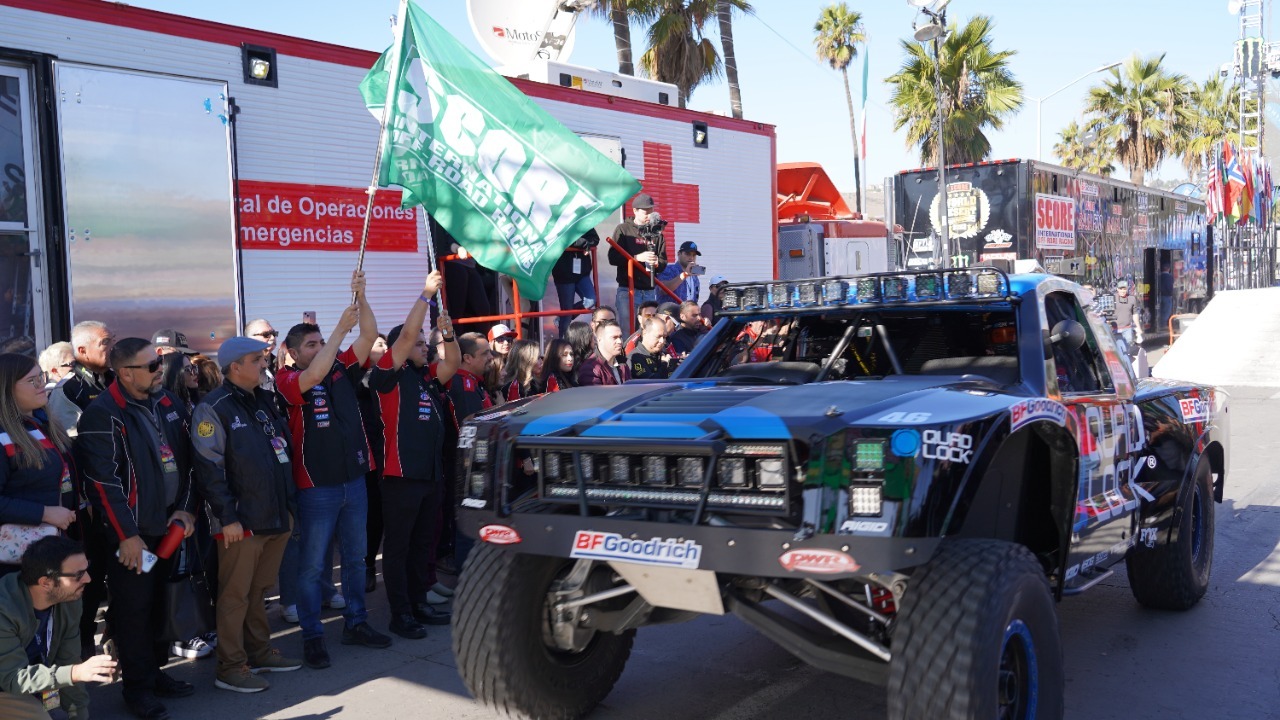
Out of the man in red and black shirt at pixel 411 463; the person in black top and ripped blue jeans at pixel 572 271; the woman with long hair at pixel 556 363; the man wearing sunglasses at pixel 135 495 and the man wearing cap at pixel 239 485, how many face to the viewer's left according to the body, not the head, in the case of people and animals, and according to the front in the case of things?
0

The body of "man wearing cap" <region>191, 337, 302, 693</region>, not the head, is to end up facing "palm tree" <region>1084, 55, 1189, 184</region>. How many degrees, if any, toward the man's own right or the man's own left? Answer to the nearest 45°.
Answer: approximately 90° to the man's own left

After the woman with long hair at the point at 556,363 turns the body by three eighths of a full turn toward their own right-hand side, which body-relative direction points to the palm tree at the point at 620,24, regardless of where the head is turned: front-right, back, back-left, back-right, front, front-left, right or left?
right

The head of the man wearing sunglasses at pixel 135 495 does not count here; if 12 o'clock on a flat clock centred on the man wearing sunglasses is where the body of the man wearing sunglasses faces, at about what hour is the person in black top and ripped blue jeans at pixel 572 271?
The person in black top and ripped blue jeans is roughly at 9 o'clock from the man wearing sunglasses.

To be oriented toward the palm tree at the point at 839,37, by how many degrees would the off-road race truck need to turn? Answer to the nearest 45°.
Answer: approximately 135° to its right

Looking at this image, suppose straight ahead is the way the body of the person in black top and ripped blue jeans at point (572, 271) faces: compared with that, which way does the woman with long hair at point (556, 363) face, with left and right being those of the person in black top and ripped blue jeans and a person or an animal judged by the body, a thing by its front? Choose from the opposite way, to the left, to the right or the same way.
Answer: the same way

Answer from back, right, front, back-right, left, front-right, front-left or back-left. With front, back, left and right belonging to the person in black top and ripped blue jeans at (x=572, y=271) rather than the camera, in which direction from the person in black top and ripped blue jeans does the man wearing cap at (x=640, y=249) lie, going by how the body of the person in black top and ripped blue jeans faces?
left

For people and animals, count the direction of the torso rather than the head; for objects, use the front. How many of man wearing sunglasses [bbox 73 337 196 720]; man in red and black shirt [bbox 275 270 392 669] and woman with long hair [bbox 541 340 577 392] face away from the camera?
0

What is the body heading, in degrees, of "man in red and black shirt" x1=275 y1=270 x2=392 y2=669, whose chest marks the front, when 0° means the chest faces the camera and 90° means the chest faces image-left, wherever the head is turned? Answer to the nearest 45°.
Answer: approximately 315°

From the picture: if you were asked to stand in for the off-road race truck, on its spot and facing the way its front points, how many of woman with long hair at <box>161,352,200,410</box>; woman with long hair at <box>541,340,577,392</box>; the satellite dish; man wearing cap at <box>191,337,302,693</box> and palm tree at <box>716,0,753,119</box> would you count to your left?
0

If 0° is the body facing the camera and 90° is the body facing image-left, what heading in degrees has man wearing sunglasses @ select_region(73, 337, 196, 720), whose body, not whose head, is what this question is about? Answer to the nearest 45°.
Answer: approximately 315°

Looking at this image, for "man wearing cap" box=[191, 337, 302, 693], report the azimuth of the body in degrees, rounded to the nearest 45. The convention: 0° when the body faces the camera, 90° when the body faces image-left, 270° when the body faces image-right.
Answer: approximately 315°

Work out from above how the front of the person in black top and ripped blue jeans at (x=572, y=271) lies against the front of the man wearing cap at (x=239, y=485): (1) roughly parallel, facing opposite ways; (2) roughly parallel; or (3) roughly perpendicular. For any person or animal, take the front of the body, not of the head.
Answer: roughly parallel

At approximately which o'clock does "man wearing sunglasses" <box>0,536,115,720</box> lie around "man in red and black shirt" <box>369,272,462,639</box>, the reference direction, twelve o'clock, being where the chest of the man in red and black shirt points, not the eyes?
The man wearing sunglasses is roughly at 3 o'clock from the man in red and black shirt.

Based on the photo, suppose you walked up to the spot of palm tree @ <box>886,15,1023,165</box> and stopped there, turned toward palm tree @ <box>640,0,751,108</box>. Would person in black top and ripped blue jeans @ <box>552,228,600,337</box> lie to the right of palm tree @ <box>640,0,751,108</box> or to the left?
left

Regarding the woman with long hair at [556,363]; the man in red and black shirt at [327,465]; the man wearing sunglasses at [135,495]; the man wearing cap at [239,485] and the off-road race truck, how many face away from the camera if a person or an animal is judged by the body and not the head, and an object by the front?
0

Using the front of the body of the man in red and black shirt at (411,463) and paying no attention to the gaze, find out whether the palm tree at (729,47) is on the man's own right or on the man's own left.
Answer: on the man's own left

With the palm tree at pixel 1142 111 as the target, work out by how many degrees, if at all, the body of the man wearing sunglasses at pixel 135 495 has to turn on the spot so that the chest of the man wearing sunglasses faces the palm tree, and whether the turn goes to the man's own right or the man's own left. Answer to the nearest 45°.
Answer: approximately 90° to the man's own left

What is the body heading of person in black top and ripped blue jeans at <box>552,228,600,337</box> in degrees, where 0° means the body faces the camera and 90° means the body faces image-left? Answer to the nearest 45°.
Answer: approximately 315°
